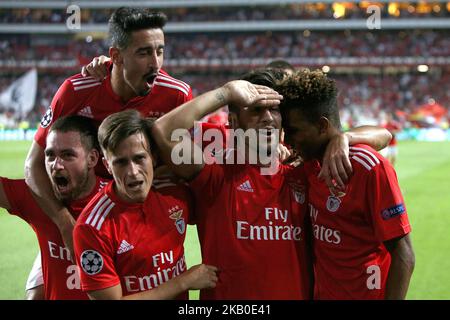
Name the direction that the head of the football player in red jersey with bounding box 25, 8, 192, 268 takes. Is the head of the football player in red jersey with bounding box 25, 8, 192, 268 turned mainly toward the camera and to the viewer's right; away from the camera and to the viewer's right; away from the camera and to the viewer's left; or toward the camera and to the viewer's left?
toward the camera and to the viewer's right

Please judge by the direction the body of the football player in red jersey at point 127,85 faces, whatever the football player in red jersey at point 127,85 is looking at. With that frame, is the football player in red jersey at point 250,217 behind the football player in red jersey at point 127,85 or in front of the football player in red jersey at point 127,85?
in front

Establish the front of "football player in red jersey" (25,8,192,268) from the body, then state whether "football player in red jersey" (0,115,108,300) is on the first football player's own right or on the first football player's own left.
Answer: on the first football player's own right

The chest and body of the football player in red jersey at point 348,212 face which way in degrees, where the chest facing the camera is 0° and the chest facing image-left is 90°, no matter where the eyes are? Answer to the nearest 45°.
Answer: approximately 45°

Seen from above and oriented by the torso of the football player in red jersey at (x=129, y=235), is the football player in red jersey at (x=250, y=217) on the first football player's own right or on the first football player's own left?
on the first football player's own left

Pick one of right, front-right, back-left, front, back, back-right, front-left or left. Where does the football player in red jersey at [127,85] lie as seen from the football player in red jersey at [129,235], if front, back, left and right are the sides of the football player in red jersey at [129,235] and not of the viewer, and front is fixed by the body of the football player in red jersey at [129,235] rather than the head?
back-left

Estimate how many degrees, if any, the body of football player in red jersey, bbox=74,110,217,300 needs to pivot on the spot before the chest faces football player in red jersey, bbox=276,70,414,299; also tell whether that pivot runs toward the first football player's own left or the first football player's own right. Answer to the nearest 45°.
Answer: approximately 45° to the first football player's own left
